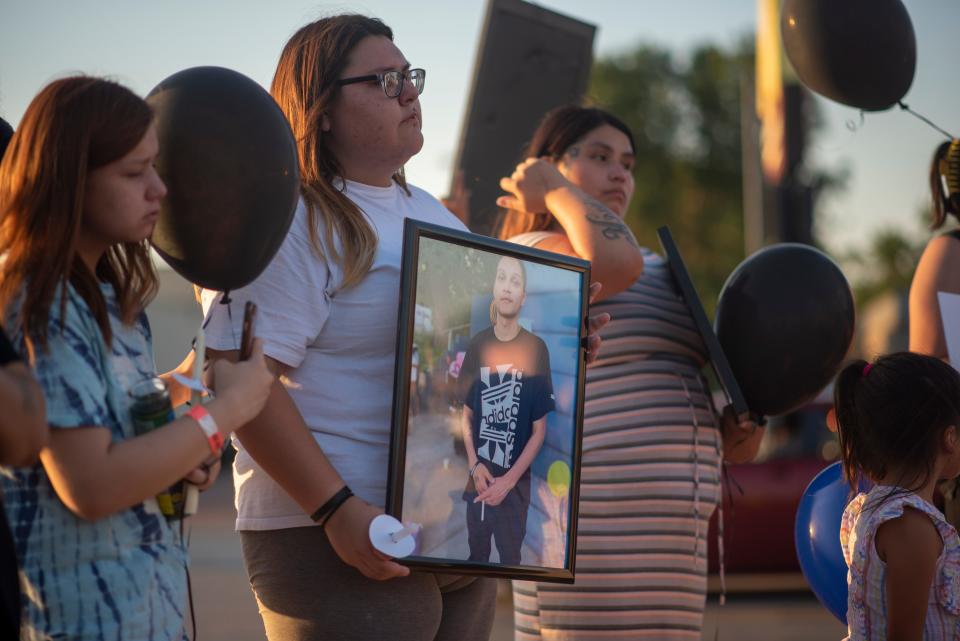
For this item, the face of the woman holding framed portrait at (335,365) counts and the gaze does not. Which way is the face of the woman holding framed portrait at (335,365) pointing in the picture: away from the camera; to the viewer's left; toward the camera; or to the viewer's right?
to the viewer's right

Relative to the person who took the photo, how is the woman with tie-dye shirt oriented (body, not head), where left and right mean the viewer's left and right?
facing to the right of the viewer

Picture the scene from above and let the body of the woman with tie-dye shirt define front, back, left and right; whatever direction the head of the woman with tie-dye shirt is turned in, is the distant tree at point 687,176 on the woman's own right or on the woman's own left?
on the woman's own left

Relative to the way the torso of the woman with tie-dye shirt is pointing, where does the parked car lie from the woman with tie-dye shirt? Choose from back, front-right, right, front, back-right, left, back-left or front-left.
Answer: front-left

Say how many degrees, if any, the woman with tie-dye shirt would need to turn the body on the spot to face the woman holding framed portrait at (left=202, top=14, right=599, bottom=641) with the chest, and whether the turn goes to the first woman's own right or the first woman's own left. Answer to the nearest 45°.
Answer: approximately 45° to the first woman's own left

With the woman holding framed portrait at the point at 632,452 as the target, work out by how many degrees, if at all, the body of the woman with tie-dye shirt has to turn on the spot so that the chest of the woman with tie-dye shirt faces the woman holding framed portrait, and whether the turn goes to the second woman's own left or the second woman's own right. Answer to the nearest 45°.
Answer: approximately 45° to the second woman's own left

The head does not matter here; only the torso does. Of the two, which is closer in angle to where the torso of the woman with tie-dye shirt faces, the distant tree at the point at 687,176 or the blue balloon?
the blue balloon

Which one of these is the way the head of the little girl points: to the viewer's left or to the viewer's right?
to the viewer's right

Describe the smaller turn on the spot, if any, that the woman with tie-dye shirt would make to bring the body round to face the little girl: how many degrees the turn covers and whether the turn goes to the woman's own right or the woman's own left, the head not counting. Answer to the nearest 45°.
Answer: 0° — they already face them

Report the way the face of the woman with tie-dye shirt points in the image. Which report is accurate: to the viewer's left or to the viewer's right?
to the viewer's right

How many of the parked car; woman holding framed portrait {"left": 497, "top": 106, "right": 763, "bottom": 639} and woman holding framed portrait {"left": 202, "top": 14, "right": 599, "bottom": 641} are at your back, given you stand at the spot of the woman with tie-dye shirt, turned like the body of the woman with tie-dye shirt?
0
